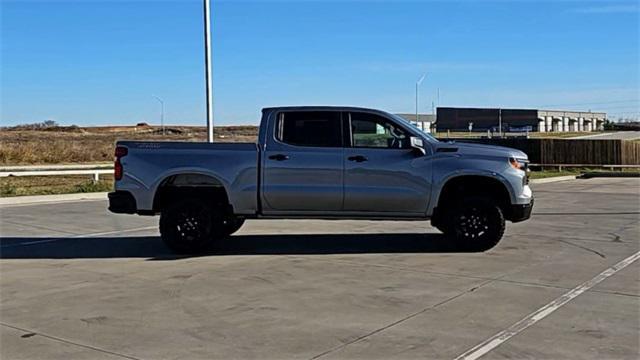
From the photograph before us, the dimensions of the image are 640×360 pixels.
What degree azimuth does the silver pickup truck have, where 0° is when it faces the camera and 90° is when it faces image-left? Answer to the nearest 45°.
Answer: approximately 270°

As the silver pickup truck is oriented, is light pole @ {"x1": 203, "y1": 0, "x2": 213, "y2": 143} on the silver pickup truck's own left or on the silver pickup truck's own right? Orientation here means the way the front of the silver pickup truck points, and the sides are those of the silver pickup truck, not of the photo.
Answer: on the silver pickup truck's own left
